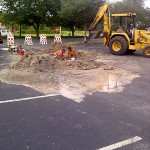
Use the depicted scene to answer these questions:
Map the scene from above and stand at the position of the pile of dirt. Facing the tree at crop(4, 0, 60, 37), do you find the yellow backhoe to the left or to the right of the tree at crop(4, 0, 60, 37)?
right

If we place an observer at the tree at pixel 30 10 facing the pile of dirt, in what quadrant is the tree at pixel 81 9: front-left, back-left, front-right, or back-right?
front-left

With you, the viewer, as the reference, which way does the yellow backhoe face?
facing to the right of the viewer

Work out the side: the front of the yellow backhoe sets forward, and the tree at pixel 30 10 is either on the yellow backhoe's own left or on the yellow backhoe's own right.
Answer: on the yellow backhoe's own left
